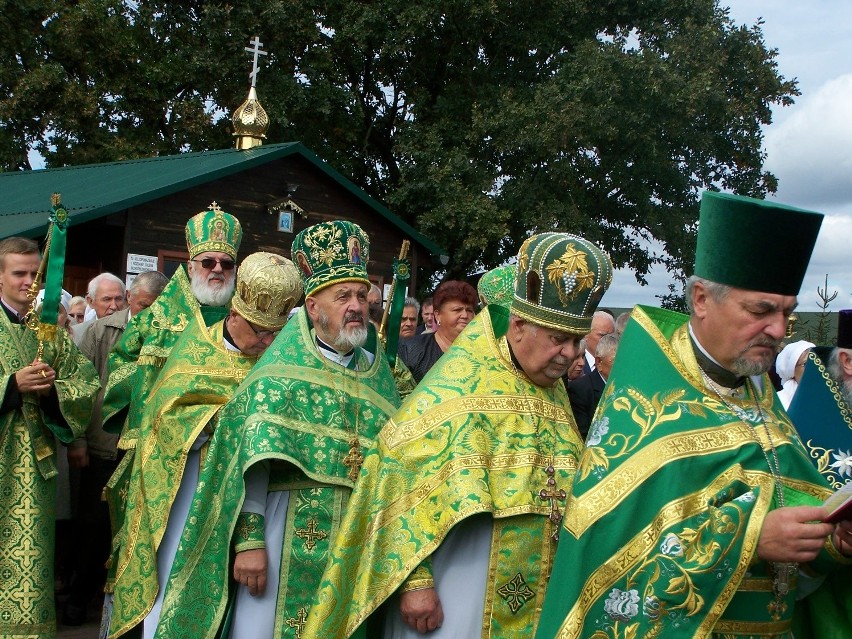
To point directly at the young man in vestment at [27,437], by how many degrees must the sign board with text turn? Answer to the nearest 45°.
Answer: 0° — it already faces them

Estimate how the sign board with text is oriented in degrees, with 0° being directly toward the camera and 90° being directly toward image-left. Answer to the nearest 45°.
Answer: approximately 0°

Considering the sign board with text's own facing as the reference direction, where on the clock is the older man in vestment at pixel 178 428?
The older man in vestment is roughly at 12 o'clock from the sign board with text.

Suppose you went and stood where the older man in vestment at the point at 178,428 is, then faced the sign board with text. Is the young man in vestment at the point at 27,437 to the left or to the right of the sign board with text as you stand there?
left

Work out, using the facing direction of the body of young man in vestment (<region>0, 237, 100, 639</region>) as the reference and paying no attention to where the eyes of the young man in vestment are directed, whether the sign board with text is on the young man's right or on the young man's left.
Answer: on the young man's left

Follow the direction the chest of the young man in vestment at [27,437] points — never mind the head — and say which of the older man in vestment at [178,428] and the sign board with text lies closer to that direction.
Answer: the older man in vestment
